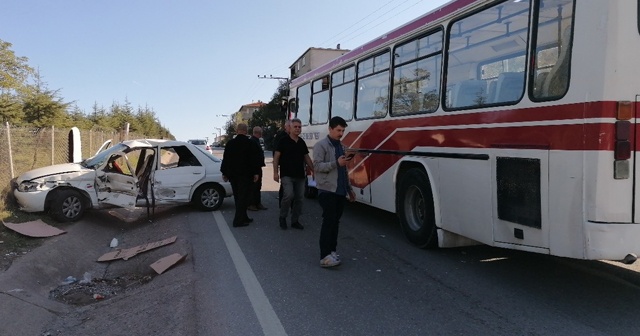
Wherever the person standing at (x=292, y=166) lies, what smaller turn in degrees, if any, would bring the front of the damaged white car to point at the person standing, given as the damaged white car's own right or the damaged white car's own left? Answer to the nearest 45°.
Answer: approximately 135° to the damaged white car's own left

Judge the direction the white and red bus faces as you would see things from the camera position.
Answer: facing away from the viewer and to the left of the viewer

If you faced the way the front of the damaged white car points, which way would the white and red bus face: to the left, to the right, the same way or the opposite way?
to the right

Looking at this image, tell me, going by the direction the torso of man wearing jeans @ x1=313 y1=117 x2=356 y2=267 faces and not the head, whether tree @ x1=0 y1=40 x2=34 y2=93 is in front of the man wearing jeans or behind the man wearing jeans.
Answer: behind

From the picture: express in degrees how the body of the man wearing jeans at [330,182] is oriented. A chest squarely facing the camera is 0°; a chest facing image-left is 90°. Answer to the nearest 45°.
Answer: approximately 315°

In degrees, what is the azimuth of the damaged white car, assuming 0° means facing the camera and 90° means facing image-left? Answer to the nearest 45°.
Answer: approximately 90°

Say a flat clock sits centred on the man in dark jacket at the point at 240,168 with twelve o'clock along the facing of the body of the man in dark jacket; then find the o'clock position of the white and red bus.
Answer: The white and red bus is roughly at 3 o'clock from the man in dark jacket.

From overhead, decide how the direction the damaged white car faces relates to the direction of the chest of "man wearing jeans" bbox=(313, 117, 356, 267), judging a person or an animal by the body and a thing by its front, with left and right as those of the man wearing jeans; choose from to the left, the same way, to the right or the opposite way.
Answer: to the right

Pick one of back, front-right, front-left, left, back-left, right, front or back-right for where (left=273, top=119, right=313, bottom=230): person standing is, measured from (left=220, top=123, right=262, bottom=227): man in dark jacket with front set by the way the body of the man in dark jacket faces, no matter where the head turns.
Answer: back-right
